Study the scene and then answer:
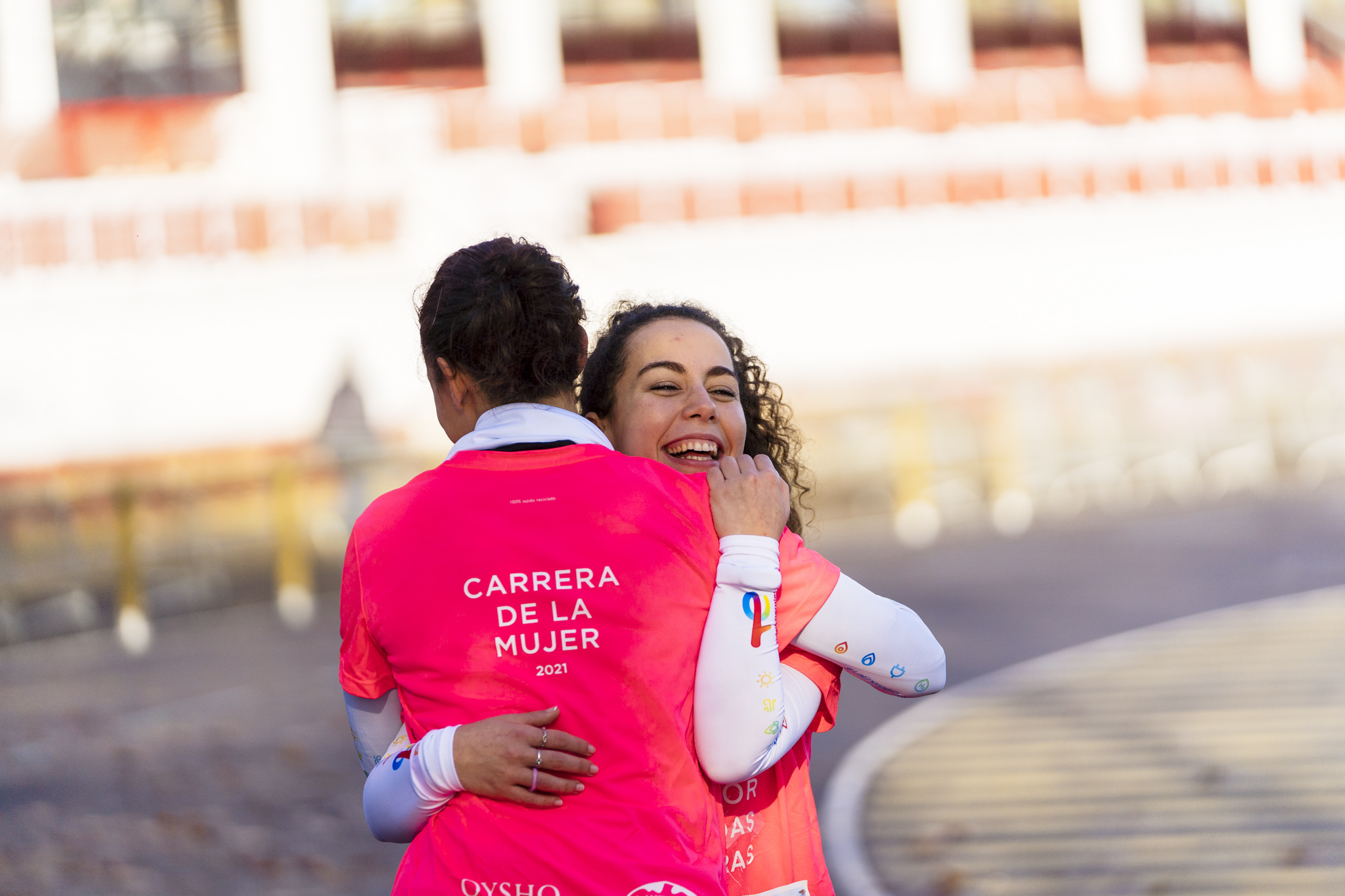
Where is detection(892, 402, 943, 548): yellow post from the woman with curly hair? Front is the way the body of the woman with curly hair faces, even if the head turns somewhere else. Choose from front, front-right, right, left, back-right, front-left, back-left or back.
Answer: back

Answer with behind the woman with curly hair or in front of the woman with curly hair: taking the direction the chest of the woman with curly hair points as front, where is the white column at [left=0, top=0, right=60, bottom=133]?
behind

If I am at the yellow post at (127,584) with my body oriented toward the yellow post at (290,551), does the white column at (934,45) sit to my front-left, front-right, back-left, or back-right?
front-left

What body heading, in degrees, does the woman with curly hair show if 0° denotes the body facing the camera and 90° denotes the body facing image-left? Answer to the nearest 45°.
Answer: approximately 0°

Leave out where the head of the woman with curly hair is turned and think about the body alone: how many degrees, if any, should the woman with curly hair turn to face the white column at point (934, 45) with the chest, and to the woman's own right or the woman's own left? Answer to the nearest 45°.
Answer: approximately 180°

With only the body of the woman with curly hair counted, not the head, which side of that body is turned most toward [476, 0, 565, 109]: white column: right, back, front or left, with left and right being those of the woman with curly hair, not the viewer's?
back

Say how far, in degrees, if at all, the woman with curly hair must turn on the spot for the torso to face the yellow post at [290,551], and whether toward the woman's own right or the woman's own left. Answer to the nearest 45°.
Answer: approximately 180°

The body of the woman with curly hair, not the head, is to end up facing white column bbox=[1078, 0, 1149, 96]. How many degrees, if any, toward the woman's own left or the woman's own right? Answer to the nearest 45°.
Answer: approximately 180°

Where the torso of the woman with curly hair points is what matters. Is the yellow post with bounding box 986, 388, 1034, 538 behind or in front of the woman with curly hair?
behind

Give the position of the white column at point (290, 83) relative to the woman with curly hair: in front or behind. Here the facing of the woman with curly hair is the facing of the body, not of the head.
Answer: behind

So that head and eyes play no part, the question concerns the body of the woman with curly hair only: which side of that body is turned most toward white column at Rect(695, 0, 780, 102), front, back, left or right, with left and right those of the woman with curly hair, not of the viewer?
back
